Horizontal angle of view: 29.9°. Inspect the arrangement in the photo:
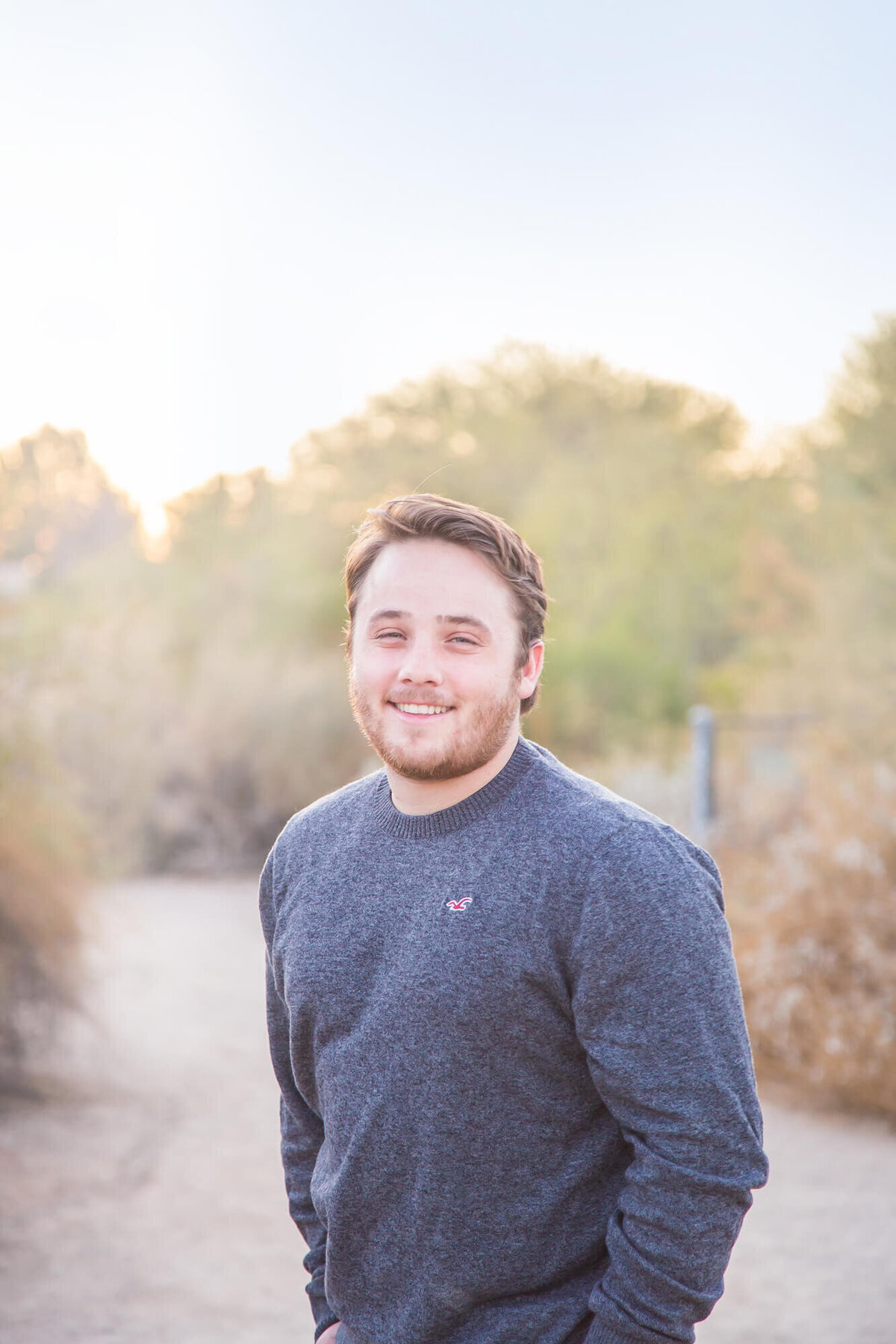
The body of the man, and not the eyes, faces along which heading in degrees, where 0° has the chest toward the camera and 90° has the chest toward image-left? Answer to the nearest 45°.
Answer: approximately 45°

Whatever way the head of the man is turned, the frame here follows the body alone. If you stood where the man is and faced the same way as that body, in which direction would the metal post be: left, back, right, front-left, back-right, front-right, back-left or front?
back-right
